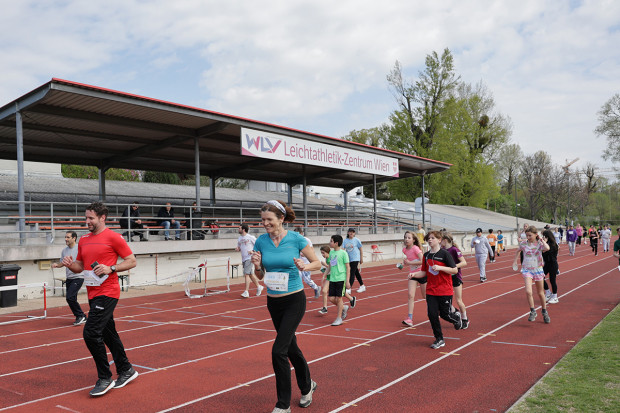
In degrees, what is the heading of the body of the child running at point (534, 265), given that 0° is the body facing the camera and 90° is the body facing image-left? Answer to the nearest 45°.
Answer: approximately 0°

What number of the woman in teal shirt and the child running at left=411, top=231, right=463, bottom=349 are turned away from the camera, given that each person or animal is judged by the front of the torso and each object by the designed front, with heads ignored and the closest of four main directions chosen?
0

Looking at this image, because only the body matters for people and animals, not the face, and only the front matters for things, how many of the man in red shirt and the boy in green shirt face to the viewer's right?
0

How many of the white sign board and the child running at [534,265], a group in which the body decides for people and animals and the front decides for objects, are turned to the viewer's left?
0

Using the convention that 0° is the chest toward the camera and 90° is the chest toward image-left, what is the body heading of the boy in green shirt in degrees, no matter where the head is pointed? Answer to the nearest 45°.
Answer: approximately 45°

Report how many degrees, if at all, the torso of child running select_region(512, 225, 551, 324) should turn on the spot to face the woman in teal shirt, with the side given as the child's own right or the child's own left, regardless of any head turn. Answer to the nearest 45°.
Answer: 0° — they already face them

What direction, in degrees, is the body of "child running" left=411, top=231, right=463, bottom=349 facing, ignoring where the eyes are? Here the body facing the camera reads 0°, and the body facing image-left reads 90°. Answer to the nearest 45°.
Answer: approximately 45°
